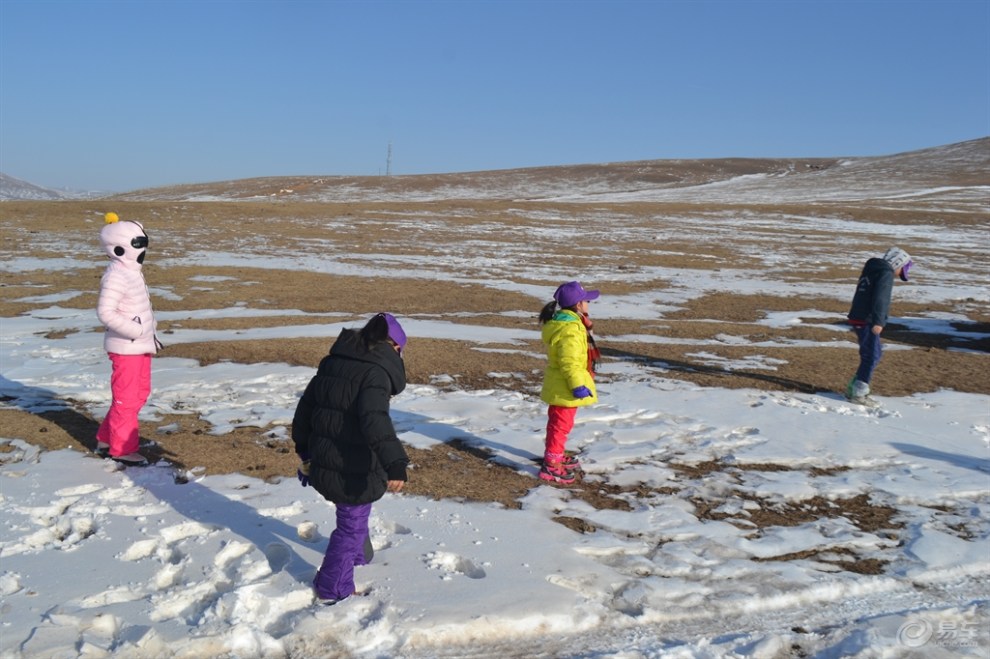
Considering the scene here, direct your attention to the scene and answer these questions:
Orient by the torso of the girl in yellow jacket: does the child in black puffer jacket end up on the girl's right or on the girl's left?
on the girl's right

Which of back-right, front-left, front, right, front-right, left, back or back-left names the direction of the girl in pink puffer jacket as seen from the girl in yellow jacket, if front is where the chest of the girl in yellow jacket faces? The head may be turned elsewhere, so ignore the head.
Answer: back

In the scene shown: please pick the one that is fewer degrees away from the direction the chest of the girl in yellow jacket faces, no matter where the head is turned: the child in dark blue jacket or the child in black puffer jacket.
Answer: the child in dark blue jacket

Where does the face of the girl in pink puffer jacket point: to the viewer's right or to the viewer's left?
to the viewer's right

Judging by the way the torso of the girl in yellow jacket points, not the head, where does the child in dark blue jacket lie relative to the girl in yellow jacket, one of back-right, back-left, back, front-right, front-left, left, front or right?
front-left

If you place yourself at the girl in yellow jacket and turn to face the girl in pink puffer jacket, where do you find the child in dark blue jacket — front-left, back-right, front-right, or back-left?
back-right

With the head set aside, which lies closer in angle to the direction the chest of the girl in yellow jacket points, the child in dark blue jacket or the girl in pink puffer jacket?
the child in dark blue jacket

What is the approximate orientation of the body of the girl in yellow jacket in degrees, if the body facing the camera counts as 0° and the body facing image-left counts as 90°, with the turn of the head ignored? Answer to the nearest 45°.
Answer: approximately 270°

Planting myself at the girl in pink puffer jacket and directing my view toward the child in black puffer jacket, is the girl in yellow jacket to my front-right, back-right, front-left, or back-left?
front-left

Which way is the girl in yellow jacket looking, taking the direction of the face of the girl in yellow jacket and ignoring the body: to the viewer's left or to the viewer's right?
to the viewer's right
